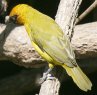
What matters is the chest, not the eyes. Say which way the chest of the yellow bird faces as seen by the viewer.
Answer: to the viewer's left
